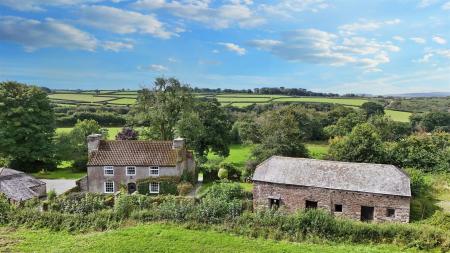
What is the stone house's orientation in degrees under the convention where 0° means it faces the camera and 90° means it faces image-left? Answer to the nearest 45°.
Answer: approximately 0°

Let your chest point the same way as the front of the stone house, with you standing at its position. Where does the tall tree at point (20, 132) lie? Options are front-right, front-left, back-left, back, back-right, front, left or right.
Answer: back-right

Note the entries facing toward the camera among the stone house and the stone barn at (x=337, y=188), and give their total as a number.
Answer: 2

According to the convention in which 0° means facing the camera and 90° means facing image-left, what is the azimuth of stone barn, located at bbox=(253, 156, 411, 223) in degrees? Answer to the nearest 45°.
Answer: approximately 0°

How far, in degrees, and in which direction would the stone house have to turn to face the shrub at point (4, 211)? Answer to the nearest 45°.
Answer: approximately 45° to its right

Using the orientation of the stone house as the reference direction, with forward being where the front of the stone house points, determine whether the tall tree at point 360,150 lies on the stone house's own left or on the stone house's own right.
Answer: on the stone house's own left

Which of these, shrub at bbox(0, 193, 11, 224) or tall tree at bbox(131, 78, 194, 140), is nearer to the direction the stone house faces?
the shrub

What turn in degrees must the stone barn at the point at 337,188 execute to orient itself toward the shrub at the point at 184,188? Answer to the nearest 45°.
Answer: approximately 90° to its right

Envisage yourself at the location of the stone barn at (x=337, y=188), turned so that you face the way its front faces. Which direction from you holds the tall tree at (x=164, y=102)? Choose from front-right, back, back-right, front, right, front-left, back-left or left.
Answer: back-right

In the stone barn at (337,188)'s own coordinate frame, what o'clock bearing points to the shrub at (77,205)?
The shrub is roughly at 2 o'clock from the stone barn.

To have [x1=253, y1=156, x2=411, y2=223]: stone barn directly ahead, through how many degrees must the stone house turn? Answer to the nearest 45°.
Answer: approximately 45° to its left
